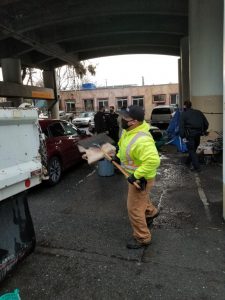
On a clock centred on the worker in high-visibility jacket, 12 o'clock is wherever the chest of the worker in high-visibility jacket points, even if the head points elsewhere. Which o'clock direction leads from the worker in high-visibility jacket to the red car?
The red car is roughly at 2 o'clock from the worker in high-visibility jacket.

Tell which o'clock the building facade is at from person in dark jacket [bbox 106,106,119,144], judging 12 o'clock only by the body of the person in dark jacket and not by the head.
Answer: The building facade is roughly at 6 o'clock from the person in dark jacket.

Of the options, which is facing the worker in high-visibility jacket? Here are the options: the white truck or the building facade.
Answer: the building facade

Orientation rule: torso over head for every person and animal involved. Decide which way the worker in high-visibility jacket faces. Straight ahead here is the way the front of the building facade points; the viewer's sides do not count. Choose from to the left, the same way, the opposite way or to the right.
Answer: to the right

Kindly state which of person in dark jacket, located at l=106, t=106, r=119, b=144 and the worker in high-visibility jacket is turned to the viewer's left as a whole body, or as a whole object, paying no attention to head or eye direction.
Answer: the worker in high-visibility jacket

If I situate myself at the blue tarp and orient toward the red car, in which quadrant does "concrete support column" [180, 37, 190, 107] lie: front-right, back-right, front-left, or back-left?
back-right
